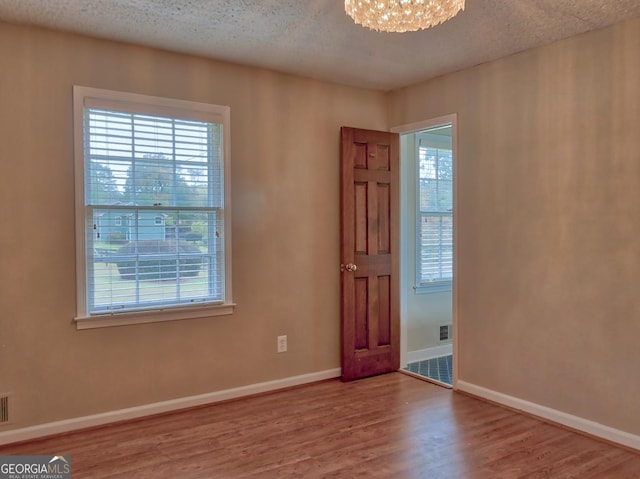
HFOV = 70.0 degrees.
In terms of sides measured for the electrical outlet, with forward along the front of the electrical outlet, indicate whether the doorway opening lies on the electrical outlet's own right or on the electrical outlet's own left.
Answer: on the electrical outlet's own left

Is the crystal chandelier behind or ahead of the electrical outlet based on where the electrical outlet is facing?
ahead

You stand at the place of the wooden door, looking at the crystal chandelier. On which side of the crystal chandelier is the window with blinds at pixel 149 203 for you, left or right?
right

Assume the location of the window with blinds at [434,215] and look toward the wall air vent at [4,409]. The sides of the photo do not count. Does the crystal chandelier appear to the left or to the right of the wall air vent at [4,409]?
left

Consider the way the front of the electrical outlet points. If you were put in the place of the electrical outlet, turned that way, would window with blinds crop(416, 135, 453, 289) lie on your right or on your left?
on your left

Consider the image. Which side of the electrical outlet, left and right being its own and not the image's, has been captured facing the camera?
front

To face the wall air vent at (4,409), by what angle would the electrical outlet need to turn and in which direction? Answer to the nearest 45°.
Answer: approximately 45° to its right

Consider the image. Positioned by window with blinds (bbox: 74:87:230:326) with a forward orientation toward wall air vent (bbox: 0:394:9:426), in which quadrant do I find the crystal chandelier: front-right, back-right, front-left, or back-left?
back-left

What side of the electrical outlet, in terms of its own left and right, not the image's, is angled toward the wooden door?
left
